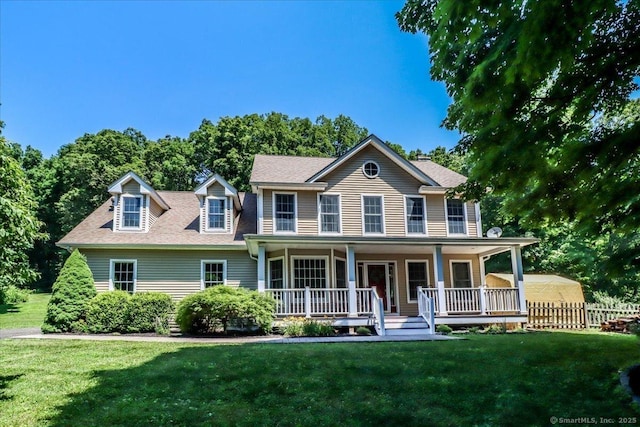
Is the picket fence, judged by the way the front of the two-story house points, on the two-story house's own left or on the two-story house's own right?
on the two-story house's own left

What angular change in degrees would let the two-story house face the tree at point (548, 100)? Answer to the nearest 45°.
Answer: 0° — it already faces it

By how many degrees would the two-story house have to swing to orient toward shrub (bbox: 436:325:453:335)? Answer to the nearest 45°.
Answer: approximately 45° to its left

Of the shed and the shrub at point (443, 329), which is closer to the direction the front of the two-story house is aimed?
the shrub

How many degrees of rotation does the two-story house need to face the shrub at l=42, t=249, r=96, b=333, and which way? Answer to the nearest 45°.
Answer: approximately 90° to its right

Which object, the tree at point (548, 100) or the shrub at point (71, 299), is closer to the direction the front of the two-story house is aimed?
the tree

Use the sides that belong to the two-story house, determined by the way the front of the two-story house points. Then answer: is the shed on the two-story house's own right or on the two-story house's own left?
on the two-story house's own left

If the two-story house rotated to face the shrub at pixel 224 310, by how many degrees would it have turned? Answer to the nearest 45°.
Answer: approximately 45° to its right

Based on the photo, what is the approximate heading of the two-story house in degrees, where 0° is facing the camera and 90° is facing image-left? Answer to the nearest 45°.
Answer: approximately 0°
